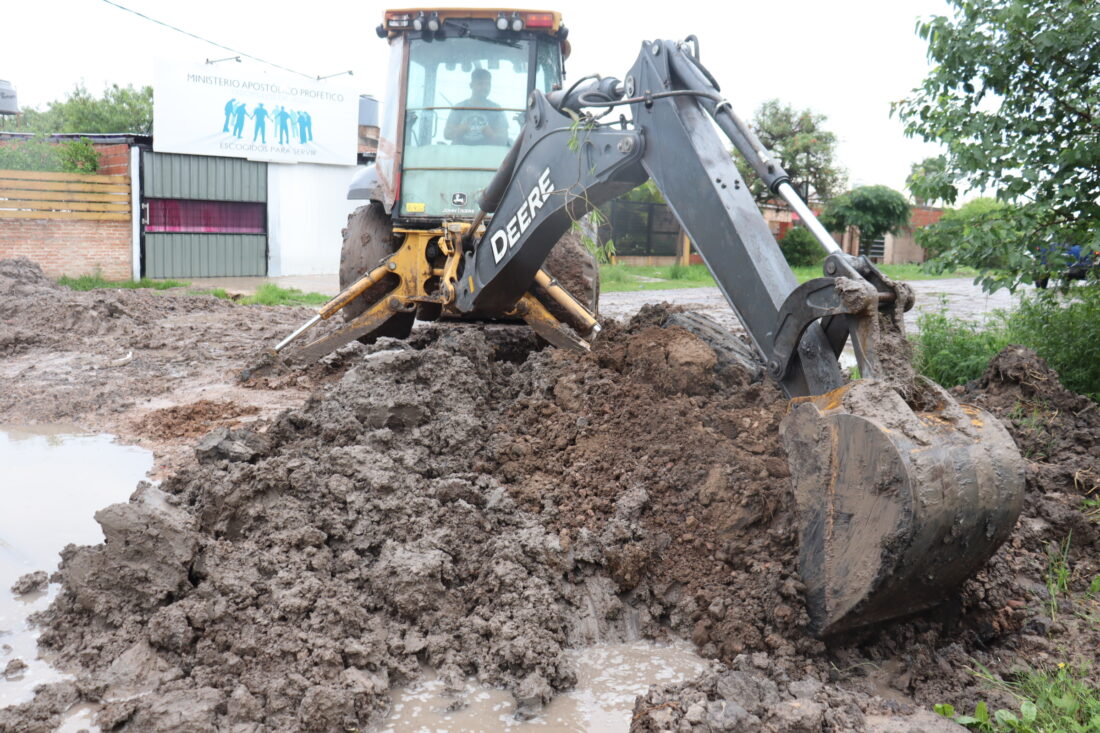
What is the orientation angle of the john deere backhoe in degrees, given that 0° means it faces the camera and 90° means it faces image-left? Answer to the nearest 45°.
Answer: approximately 180°

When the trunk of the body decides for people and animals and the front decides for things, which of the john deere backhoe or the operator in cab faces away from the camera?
the john deere backhoe

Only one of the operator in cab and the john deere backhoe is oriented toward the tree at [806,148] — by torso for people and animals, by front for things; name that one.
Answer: the john deere backhoe

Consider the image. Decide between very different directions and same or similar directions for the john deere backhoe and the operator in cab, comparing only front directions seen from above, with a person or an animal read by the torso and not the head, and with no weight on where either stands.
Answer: very different directions

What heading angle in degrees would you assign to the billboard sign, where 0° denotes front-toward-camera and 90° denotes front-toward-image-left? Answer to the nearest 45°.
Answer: approximately 315°

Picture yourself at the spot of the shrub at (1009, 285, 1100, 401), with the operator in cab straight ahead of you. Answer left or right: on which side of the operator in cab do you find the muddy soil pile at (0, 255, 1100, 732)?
left
